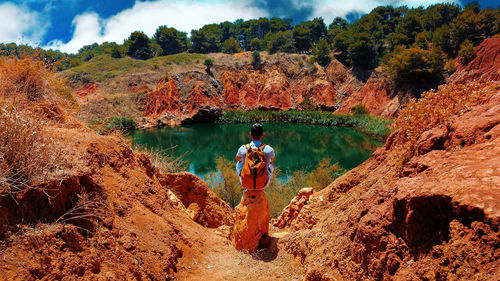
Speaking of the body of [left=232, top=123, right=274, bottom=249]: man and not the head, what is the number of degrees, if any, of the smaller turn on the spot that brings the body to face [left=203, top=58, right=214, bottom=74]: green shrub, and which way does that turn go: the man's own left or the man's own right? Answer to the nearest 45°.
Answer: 0° — they already face it

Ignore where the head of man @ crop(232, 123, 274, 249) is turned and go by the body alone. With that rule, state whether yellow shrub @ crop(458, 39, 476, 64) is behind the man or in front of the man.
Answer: in front

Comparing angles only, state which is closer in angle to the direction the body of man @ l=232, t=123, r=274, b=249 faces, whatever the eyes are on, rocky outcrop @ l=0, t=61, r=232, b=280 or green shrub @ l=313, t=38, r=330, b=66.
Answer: the green shrub

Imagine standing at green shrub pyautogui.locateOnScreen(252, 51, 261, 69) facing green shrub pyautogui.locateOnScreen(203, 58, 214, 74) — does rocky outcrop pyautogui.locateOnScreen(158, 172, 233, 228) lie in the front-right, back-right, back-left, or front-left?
front-left

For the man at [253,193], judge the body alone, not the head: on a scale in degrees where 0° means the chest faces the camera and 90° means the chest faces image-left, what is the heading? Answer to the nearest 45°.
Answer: approximately 180°

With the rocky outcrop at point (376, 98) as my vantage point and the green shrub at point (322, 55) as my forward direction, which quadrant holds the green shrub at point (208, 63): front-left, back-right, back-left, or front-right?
front-left

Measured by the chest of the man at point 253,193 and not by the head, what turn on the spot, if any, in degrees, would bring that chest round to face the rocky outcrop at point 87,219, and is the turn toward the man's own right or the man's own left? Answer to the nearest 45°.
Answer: approximately 135° to the man's own left

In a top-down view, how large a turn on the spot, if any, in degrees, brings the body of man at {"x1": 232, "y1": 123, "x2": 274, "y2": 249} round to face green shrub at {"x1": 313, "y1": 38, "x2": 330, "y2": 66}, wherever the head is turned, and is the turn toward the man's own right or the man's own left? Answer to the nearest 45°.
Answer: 0° — they already face it

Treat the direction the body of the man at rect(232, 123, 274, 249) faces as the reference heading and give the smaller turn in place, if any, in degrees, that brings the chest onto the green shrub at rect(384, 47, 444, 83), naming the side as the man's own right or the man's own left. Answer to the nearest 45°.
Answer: approximately 45° to the man's own right

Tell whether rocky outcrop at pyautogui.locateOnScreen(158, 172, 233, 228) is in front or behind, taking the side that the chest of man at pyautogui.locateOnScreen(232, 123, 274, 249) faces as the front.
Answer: in front

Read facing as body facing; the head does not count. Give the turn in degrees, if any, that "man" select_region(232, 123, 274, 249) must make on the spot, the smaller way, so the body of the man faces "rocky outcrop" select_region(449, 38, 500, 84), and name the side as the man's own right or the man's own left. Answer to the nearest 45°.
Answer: approximately 45° to the man's own right

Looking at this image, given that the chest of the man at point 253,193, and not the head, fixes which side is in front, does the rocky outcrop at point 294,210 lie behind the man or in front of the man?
in front
